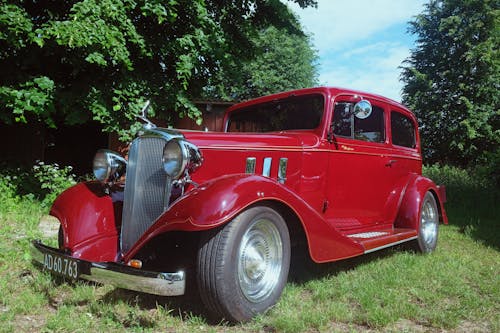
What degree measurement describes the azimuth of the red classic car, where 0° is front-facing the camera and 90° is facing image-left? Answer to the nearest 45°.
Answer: approximately 45°

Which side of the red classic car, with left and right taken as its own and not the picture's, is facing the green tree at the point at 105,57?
right

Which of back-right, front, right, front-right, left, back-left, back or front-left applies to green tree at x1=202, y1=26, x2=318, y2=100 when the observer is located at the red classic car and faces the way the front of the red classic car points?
back-right

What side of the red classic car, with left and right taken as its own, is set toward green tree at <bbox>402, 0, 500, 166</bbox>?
back
